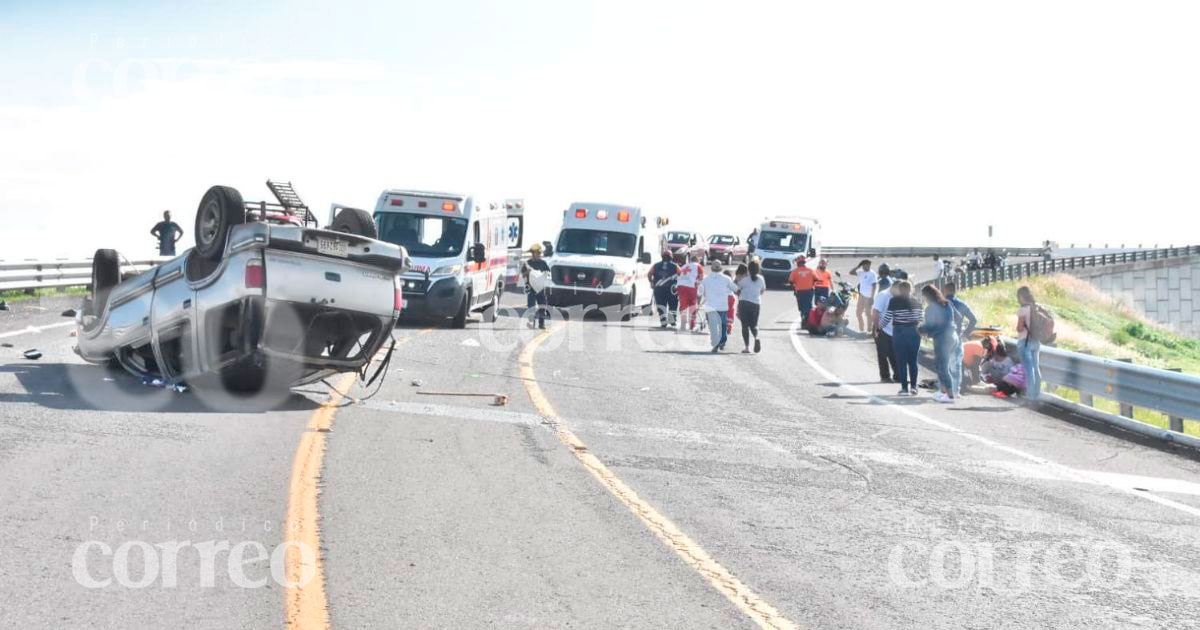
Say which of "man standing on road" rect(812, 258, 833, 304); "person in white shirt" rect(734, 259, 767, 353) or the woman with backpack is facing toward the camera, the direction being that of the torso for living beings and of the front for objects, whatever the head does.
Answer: the man standing on road

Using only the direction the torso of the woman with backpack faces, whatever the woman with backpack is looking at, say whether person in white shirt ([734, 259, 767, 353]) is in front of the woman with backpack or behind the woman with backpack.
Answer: in front

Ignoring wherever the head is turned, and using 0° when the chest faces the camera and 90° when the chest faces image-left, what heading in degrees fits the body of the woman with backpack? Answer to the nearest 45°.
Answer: approximately 135°

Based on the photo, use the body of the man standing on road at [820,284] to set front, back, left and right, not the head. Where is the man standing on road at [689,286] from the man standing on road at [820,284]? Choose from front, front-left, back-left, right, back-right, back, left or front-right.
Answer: front-right

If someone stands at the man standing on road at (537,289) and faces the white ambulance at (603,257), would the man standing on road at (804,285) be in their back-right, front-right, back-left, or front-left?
front-right

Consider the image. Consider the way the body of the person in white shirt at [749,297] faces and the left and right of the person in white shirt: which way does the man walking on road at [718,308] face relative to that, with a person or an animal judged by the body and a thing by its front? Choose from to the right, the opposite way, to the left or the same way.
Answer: the same way

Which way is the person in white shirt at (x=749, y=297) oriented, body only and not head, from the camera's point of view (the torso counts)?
away from the camera

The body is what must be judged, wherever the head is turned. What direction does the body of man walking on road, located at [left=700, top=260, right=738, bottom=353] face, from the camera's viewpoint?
away from the camera

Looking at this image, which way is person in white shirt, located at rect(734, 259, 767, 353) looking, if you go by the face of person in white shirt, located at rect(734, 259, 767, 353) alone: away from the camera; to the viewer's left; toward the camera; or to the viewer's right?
away from the camera

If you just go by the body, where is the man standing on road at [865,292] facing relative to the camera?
toward the camera

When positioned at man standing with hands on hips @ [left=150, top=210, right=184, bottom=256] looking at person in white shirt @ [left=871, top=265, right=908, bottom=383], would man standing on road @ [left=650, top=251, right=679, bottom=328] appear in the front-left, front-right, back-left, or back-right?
front-left

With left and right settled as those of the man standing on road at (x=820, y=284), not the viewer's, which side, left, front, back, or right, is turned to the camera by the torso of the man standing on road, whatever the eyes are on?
front

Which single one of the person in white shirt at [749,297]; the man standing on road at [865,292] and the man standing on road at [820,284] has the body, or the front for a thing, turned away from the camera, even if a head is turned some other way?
the person in white shirt
